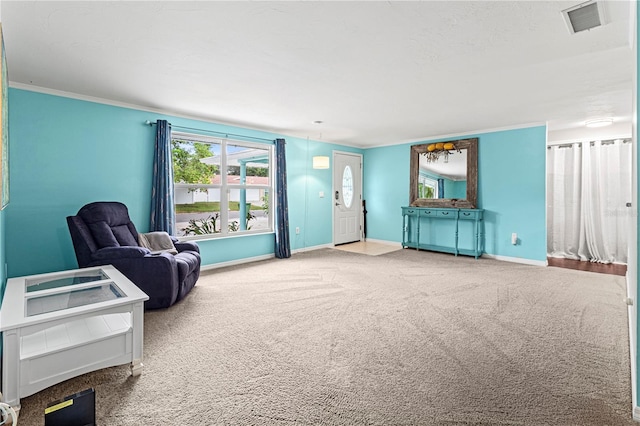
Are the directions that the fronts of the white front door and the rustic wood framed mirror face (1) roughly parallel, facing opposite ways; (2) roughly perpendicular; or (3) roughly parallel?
roughly perpendicular

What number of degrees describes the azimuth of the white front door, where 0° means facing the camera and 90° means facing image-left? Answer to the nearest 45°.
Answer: approximately 315°

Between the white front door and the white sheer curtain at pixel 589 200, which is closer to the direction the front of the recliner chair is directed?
the white sheer curtain

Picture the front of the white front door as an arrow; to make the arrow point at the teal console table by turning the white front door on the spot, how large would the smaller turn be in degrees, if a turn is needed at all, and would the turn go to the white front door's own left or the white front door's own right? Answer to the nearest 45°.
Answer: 0° — it already faces it

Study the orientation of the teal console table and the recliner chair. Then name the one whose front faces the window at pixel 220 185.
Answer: the teal console table

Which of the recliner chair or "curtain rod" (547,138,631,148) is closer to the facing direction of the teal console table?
the recliner chair

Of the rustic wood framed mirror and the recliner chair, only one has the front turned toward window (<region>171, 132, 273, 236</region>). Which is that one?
the rustic wood framed mirror

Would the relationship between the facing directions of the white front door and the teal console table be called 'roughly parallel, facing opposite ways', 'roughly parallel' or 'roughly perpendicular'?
roughly perpendicular
